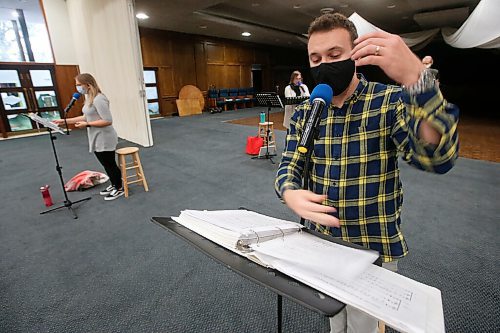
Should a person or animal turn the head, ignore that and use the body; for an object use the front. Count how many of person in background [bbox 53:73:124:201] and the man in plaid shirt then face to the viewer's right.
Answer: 0

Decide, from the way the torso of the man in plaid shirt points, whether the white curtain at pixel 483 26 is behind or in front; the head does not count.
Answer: behind

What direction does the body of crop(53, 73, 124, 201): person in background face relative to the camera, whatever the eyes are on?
to the viewer's left

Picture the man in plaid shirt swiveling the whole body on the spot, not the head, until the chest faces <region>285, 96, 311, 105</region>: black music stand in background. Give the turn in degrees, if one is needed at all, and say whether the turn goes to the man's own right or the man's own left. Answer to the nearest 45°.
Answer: approximately 135° to the man's own right

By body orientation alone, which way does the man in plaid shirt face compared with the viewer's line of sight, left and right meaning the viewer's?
facing the viewer and to the left of the viewer

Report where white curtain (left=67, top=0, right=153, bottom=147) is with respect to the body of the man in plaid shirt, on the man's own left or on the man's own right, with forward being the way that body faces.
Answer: on the man's own right

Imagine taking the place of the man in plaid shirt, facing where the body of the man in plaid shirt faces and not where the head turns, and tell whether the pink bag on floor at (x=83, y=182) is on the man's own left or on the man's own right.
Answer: on the man's own right
